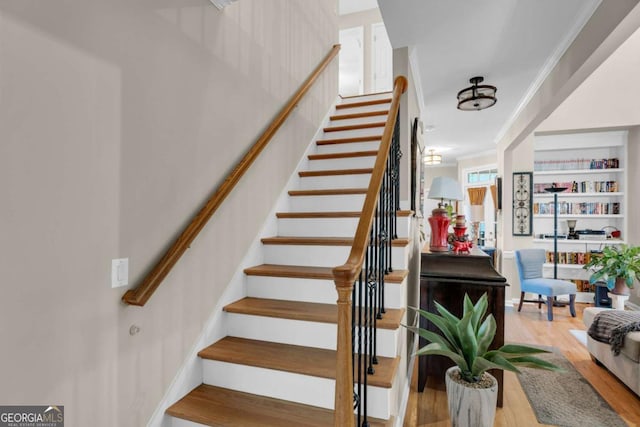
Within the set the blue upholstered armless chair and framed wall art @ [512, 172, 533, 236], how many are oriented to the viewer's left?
0

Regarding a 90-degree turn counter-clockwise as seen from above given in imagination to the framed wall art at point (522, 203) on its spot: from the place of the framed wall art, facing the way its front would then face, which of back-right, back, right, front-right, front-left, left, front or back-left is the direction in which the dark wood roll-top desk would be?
right

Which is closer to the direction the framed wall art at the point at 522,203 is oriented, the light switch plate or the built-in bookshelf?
the light switch plate

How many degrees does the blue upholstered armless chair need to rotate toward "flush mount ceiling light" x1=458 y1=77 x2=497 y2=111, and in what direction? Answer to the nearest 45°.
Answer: approximately 45° to its right

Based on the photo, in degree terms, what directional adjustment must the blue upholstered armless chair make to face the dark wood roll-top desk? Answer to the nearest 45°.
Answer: approximately 45° to its right

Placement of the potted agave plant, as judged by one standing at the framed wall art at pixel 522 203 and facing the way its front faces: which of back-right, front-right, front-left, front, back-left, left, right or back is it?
front

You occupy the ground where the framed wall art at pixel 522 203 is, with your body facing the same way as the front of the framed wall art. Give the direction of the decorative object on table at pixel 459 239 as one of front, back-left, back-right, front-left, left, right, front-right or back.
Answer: front

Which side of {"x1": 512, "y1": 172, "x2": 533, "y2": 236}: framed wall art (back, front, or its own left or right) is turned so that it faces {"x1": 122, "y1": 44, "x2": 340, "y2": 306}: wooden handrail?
front

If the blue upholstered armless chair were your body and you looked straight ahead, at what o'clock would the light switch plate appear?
The light switch plate is roughly at 2 o'clock from the blue upholstered armless chair.

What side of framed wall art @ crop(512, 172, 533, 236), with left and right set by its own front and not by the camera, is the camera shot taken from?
front

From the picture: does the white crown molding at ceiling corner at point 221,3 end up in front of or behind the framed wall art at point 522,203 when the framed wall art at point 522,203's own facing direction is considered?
in front
